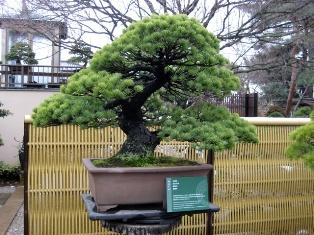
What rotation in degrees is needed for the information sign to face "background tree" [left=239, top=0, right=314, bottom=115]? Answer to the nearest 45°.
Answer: approximately 180°

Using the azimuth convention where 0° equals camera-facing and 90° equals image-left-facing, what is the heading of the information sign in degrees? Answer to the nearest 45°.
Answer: approximately 0°

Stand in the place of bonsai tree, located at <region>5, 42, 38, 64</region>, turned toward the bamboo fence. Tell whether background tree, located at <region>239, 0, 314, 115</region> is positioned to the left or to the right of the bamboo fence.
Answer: left

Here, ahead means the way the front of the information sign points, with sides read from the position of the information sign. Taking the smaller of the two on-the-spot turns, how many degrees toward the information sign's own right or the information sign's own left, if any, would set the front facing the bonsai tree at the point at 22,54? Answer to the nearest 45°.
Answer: approximately 135° to the information sign's own right

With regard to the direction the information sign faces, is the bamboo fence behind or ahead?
behind
